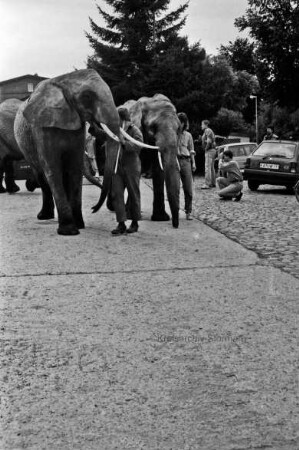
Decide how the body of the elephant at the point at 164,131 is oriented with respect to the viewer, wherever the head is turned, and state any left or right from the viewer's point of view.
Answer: facing the viewer and to the right of the viewer

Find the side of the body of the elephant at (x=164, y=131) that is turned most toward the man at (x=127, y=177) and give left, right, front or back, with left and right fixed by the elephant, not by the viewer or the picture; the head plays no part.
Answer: right

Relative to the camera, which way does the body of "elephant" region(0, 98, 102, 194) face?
to the viewer's right

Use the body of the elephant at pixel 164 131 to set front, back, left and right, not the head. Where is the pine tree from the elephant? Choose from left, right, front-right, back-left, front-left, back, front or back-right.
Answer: back-left

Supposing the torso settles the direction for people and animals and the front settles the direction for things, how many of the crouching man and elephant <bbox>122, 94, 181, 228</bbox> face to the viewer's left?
1

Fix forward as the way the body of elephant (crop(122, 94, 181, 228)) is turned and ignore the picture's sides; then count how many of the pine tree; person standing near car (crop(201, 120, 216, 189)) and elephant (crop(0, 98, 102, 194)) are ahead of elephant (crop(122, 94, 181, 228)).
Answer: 0

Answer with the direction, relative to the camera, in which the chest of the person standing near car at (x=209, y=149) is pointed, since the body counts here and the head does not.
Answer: to the viewer's left

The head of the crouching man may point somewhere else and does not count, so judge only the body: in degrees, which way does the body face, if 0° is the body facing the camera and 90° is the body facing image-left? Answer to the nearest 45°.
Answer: approximately 90°
